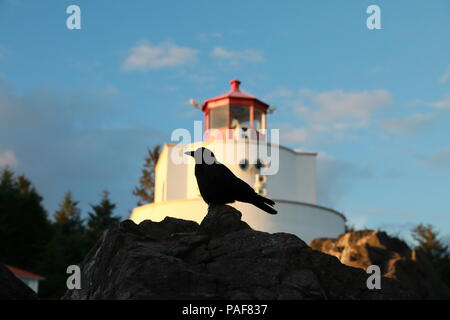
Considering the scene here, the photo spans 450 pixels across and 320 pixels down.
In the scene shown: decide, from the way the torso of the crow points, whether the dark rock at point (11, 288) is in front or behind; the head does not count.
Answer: in front

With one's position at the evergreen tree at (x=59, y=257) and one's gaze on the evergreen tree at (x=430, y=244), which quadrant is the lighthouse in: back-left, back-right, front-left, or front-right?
front-right

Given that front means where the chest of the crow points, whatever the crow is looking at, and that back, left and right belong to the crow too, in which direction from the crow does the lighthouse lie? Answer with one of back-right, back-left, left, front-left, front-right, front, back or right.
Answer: right

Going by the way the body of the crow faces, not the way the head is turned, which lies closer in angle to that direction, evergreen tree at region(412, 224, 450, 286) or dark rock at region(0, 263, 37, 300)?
the dark rock

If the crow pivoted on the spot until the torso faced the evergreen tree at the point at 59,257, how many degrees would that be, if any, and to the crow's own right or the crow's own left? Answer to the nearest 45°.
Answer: approximately 90° to the crow's own right

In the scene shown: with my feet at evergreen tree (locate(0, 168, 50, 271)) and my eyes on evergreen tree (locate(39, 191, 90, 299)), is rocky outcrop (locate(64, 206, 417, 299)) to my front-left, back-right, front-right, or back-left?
front-right

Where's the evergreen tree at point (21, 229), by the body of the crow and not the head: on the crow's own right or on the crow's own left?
on the crow's own right

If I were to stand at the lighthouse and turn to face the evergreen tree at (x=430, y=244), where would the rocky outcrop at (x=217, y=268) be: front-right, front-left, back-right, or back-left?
back-right

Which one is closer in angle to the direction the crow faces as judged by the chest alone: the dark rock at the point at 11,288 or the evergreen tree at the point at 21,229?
the dark rock

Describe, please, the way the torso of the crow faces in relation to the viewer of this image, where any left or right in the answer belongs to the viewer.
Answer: facing to the left of the viewer
